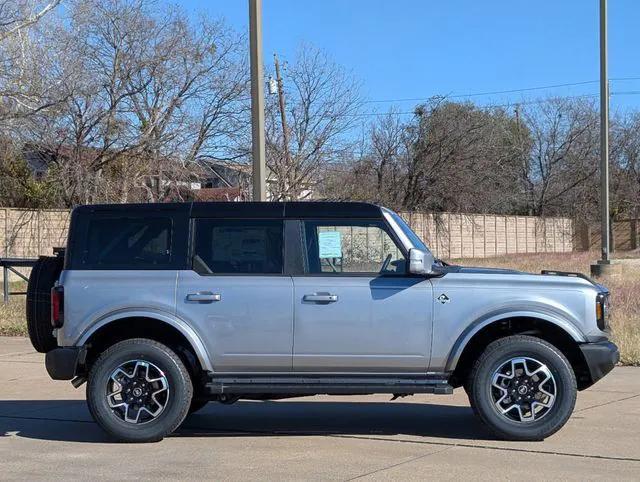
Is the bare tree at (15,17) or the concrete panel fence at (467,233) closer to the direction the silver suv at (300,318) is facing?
the concrete panel fence

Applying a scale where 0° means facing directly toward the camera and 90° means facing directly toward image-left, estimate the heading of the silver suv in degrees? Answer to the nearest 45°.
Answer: approximately 270°

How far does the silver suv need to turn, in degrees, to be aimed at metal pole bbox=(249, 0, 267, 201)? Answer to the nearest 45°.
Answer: approximately 90° to its left

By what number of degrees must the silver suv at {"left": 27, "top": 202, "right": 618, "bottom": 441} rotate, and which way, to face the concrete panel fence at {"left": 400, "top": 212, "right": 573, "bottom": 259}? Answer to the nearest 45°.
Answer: approximately 90° to its left
